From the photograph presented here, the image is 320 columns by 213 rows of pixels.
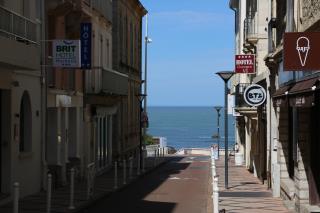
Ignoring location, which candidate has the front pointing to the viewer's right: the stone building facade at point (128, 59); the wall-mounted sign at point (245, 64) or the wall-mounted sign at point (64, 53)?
the stone building facade

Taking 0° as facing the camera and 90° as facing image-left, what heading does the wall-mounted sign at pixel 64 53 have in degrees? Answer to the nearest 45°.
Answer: approximately 0°

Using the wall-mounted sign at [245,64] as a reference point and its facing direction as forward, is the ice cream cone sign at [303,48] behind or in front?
in front

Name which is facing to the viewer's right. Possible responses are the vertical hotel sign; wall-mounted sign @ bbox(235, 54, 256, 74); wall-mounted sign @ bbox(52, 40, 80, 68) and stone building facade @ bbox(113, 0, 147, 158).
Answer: the stone building facade

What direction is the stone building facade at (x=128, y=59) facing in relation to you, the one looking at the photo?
facing to the right of the viewer

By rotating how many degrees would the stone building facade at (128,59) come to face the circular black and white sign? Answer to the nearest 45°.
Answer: approximately 90° to its right

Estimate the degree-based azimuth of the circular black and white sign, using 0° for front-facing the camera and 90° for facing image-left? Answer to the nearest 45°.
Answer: approximately 0°
